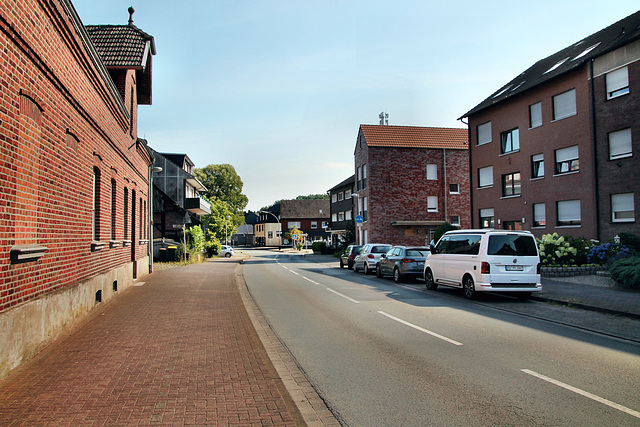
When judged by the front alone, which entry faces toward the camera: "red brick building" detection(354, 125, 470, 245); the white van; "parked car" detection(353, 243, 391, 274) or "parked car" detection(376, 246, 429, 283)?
the red brick building

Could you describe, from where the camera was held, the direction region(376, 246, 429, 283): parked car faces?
facing away from the viewer and to the left of the viewer

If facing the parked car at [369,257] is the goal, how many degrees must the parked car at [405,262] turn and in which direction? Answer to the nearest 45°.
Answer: approximately 45° to its right

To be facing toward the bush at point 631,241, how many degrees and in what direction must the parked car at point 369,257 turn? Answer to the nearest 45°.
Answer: approximately 180°

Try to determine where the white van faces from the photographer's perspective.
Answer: facing away from the viewer and to the left of the viewer

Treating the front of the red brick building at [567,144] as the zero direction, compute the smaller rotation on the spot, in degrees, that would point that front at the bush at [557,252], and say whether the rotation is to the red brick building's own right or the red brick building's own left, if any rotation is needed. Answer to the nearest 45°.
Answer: approximately 45° to the red brick building's own left

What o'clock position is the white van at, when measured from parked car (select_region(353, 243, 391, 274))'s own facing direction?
The white van is roughly at 7 o'clock from the parked car.

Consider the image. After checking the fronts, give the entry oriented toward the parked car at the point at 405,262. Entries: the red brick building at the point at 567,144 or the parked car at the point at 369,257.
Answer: the red brick building

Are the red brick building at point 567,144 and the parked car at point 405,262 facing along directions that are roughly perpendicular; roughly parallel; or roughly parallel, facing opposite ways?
roughly perpendicular

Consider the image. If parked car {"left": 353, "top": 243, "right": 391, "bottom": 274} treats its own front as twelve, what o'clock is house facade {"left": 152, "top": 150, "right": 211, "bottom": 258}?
The house facade is roughly at 12 o'clock from the parked car.

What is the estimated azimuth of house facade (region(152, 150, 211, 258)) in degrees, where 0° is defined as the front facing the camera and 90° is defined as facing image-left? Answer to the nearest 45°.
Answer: approximately 315°

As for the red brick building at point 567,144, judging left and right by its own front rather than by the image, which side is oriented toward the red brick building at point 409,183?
right

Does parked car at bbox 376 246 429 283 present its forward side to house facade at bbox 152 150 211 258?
yes

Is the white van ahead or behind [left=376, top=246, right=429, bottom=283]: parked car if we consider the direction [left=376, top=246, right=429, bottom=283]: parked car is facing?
behind
